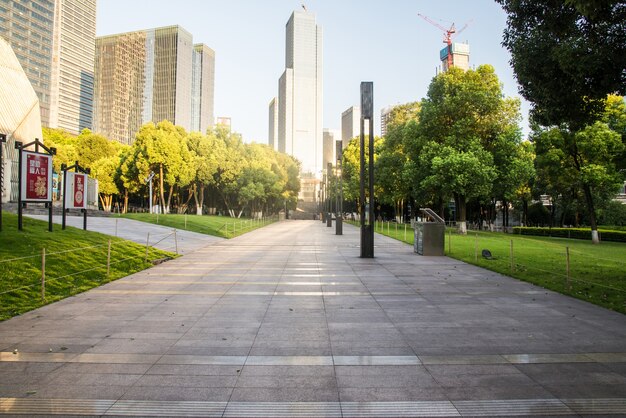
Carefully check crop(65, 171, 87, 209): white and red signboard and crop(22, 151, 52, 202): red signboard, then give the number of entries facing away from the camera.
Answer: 0

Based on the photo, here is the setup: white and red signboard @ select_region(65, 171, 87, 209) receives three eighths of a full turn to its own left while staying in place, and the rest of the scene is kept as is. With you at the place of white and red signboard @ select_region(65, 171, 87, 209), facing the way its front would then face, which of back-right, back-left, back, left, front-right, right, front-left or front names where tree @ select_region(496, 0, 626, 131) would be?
back-right

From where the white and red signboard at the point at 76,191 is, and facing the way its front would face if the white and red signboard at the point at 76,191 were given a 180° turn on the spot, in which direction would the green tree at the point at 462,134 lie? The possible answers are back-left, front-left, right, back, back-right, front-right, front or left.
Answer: back-right

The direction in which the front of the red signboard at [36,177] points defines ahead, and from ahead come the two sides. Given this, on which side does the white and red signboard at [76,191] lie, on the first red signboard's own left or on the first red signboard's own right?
on the first red signboard's own left

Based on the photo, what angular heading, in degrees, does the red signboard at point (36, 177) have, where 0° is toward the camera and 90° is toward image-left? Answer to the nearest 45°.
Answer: approximately 315°

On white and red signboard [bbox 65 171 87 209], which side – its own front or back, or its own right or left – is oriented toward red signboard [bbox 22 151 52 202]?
right

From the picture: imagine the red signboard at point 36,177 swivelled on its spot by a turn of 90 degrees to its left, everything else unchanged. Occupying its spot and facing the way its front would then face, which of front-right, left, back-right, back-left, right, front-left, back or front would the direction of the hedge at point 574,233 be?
front-right

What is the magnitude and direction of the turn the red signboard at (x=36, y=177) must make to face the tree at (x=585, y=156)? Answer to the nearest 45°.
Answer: approximately 45° to its left

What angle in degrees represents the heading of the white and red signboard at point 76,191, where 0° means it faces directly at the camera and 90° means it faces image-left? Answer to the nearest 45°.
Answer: approximately 315°

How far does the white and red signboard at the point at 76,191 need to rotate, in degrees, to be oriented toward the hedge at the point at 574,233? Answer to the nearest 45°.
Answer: approximately 45° to its left
